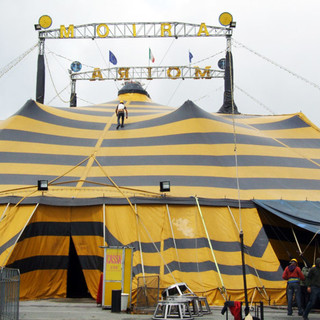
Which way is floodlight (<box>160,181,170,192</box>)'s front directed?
toward the camera

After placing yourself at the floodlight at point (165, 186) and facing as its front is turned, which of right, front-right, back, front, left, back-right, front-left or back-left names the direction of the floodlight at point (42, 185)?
right

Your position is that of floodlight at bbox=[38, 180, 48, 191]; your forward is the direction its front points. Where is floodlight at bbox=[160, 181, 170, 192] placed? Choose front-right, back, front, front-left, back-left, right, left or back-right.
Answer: left

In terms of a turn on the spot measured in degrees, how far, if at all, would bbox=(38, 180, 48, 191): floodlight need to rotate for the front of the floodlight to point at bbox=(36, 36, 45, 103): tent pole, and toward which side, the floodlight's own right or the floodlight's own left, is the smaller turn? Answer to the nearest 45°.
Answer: approximately 180°

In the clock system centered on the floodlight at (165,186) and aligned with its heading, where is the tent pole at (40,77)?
The tent pole is roughly at 5 o'clock from the floodlight.

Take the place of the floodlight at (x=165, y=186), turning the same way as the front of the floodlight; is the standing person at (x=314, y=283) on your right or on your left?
on your left

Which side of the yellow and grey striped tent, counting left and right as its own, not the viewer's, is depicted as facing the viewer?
front

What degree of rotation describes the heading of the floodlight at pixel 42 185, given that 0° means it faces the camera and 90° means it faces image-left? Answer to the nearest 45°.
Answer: approximately 0°

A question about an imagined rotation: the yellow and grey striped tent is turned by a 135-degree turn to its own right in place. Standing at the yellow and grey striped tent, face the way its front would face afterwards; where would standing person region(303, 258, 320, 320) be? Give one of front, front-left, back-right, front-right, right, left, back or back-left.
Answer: back

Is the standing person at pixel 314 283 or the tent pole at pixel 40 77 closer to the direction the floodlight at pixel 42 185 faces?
the standing person

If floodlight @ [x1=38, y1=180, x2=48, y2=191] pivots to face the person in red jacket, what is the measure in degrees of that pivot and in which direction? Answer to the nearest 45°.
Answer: approximately 45° to its left

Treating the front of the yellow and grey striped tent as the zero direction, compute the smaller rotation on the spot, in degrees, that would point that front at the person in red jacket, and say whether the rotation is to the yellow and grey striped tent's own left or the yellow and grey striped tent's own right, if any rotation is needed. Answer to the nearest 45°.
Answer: approximately 45° to the yellow and grey striped tent's own left

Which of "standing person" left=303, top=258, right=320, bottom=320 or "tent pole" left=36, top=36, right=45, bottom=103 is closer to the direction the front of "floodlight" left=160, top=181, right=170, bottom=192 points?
the standing person

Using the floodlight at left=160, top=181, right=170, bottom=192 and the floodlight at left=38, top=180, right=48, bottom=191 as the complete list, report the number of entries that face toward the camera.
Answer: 2

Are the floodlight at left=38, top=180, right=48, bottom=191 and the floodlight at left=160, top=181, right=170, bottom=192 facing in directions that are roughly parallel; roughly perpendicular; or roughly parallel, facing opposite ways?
roughly parallel
